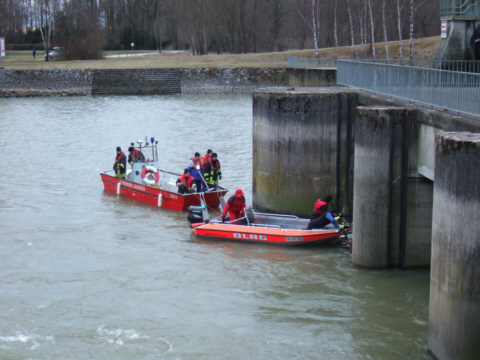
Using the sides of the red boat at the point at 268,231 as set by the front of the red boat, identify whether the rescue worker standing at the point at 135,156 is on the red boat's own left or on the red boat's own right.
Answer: on the red boat's own left

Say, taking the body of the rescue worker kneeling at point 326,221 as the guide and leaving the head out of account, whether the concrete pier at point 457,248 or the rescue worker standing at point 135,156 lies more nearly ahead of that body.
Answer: the concrete pier

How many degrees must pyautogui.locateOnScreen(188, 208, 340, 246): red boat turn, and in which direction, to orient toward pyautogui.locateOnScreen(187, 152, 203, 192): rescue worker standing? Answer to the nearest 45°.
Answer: approximately 135° to its left

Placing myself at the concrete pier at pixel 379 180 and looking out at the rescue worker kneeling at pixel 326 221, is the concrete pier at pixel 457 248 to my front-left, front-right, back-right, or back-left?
back-left

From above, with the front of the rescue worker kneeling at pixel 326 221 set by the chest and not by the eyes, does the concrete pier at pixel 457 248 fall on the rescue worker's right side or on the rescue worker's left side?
on the rescue worker's right side

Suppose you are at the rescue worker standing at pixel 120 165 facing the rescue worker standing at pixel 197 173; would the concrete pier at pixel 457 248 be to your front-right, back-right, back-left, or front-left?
front-right

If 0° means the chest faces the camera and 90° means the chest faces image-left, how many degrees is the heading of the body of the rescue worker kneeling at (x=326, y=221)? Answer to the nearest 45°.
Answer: approximately 270°

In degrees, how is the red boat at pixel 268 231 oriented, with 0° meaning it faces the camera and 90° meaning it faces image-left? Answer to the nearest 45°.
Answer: approximately 270°

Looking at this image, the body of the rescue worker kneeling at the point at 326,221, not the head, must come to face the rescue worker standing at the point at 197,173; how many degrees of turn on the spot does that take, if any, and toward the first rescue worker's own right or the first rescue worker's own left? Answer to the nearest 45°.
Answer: approximately 135° to the first rescue worker's own left

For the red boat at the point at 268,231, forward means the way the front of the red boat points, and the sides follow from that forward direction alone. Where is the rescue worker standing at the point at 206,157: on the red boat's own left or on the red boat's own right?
on the red boat's own left
